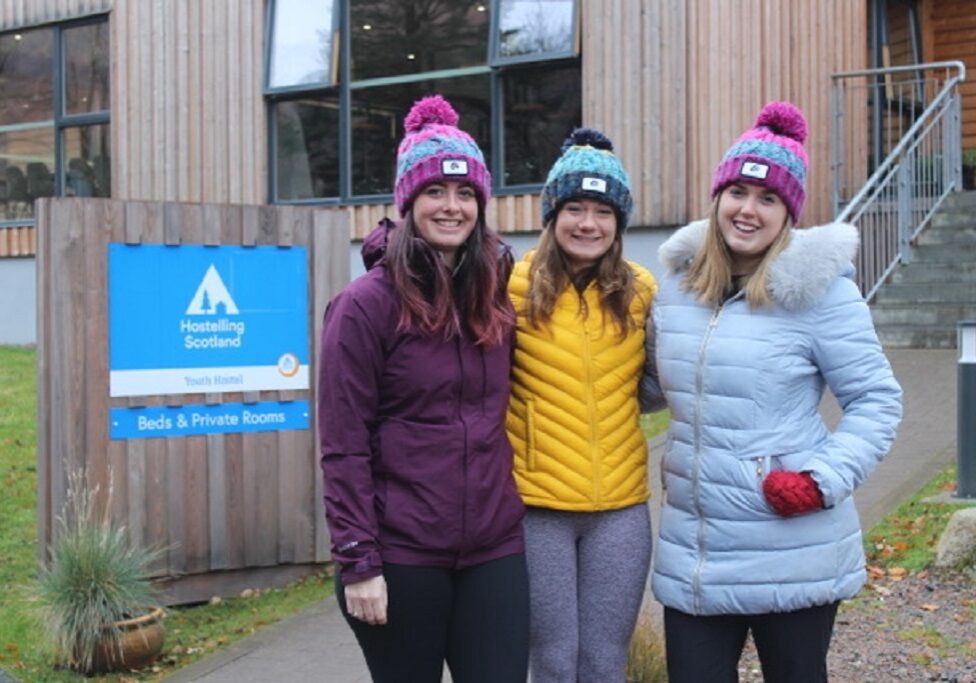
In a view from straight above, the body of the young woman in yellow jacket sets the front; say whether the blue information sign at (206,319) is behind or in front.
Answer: behind

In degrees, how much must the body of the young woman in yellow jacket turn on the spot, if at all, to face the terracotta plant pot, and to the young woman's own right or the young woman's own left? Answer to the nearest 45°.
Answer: approximately 135° to the young woman's own right

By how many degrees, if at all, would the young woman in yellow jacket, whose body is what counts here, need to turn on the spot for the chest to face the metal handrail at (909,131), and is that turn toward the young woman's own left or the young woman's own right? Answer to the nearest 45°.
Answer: approximately 180°

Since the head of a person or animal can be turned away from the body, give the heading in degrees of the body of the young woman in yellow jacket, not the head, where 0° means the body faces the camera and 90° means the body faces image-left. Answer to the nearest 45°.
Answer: approximately 0°

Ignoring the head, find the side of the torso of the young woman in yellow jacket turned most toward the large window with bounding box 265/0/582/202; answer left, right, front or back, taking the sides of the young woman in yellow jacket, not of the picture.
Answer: back
